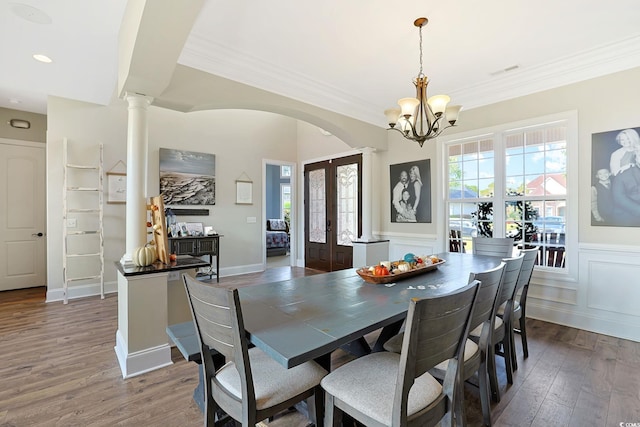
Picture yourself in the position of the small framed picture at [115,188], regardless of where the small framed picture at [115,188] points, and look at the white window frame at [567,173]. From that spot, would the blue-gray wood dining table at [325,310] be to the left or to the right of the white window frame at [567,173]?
right

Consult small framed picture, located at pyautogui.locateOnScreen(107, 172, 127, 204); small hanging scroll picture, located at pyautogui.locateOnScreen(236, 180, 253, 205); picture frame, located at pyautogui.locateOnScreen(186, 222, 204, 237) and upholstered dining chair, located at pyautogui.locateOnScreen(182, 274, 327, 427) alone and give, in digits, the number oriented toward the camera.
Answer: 3

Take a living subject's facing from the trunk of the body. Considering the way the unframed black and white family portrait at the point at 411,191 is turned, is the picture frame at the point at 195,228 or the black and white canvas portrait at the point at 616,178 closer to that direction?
the picture frame

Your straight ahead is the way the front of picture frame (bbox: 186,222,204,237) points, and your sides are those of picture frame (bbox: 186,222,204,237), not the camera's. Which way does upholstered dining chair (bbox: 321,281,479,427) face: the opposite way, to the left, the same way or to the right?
the opposite way

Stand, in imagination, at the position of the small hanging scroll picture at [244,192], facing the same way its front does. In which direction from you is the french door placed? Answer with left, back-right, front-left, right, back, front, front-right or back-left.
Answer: left

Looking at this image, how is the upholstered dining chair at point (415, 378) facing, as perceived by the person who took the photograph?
facing away from the viewer and to the left of the viewer

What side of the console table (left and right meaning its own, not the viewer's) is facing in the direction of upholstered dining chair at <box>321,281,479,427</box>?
front

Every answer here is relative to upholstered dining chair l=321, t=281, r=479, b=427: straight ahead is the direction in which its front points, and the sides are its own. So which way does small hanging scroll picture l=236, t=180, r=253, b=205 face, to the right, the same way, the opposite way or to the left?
the opposite way

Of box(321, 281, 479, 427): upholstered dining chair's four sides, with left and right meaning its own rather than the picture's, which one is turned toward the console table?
front

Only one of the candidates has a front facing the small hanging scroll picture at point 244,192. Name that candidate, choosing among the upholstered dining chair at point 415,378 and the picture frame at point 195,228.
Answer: the upholstered dining chair

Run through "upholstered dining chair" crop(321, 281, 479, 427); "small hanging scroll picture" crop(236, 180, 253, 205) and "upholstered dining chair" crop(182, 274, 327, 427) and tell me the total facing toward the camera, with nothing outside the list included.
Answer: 1
